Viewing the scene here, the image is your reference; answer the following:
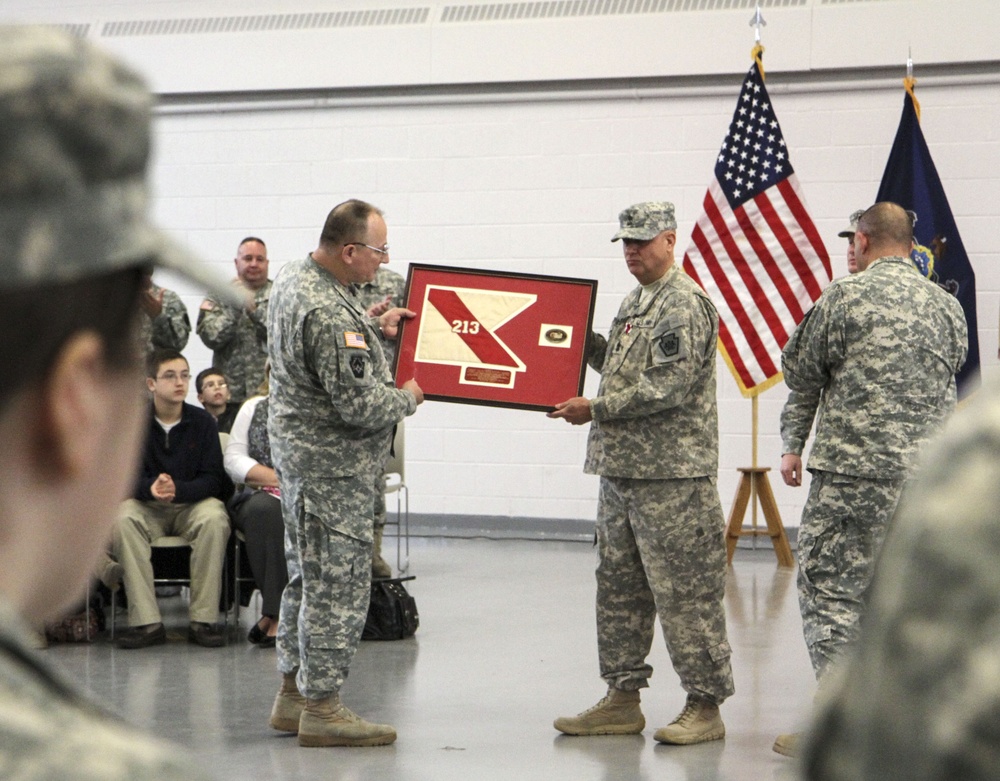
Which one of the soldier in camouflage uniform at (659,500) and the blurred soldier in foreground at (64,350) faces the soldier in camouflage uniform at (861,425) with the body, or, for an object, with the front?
the blurred soldier in foreground

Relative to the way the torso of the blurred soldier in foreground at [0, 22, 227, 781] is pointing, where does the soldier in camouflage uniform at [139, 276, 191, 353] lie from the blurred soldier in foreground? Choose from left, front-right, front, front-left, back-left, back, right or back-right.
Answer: front-left

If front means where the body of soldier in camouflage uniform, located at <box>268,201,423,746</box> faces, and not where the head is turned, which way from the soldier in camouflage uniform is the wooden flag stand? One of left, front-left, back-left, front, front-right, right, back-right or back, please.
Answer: front-left

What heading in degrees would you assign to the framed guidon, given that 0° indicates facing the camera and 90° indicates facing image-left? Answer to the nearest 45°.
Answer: approximately 0°

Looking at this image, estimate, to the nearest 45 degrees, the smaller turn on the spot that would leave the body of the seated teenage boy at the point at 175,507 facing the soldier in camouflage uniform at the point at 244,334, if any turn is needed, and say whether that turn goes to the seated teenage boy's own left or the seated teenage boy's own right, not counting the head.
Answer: approximately 180°

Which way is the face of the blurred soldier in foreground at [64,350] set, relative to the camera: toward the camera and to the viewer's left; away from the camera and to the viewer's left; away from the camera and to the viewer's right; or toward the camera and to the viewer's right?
away from the camera and to the viewer's right

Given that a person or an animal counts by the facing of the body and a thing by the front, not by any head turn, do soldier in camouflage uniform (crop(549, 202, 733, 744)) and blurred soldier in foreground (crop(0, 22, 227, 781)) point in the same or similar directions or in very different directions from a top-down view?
very different directions

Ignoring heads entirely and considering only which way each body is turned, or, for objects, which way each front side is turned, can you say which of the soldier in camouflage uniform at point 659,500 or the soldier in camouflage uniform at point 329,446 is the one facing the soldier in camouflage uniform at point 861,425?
the soldier in camouflage uniform at point 329,446

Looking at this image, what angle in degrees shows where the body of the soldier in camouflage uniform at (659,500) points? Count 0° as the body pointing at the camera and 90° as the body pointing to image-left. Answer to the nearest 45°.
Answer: approximately 45°

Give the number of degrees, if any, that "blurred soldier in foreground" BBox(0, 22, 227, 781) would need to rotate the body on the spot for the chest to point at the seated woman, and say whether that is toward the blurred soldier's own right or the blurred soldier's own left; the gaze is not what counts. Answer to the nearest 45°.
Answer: approximately 45° to the blurred soldier's own left

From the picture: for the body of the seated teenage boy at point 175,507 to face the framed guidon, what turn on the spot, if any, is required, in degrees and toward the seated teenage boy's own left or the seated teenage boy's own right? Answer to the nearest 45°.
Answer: approximately 45° to the seated teenage boy's own left

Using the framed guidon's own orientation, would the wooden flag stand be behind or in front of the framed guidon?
behind

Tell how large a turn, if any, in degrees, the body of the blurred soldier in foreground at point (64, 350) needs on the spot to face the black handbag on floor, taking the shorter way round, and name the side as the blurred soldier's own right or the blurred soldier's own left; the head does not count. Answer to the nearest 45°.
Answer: approximately 45° to the blurred soldier's own left

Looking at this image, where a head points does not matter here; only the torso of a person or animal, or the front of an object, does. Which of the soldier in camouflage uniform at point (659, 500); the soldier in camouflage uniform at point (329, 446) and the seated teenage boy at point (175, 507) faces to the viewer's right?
the soldier in camouflage uniform at point (329, 446)

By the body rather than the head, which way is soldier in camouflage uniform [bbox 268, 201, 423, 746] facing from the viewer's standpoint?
to the viewer's right
